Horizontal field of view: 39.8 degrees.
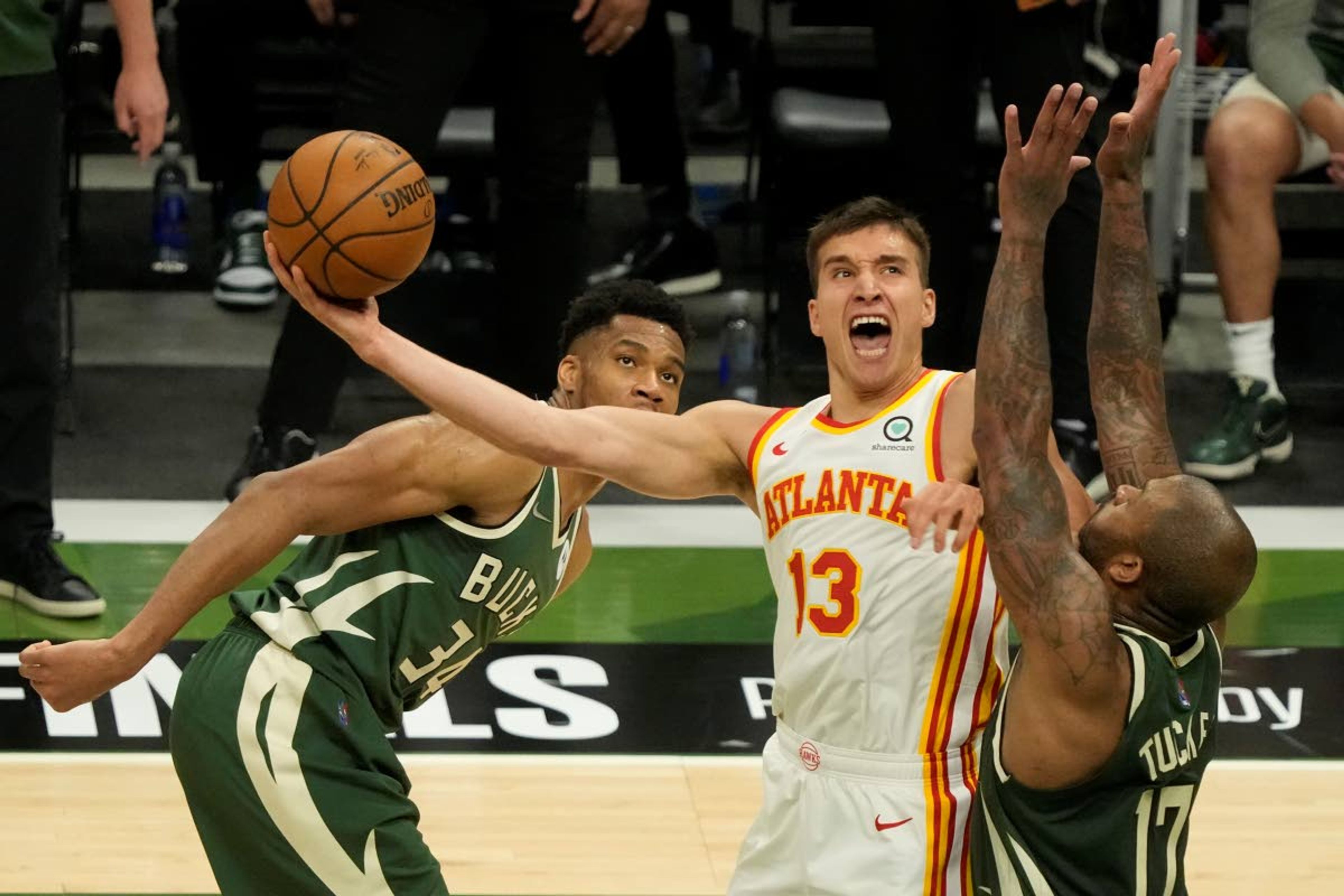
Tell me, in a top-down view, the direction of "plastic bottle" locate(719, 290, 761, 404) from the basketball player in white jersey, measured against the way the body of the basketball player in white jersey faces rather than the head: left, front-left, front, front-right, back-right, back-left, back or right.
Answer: back-right

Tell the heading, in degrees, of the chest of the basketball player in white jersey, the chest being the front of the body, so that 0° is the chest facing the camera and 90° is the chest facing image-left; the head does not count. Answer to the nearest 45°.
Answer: approximately 45°

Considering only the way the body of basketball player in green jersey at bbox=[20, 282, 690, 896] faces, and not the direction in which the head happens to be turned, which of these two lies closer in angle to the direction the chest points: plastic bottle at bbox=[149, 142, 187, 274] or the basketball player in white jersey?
the basketball player in white jersey

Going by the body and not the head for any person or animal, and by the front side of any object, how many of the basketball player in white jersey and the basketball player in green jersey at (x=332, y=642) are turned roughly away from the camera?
0

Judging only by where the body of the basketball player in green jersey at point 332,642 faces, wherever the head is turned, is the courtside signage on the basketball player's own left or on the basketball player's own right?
on the basketball player's own left

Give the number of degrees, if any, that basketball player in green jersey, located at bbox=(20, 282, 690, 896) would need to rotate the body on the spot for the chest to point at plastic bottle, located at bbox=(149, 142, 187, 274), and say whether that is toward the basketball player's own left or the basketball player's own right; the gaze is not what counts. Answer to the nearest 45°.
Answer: approximately 135° to the basketball player's own left

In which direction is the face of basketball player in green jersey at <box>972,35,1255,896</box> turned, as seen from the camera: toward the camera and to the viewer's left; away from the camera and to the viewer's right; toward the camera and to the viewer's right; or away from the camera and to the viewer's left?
away from the camera and to the viewer's left

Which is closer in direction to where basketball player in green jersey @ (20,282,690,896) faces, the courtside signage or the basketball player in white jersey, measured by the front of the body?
the basketball player in white jersey

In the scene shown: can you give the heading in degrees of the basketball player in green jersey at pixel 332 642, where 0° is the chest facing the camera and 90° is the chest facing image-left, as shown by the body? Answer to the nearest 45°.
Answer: approximately 315°

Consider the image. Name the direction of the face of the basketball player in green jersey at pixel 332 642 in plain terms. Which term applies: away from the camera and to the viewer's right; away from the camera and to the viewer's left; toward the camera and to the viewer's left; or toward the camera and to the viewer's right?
toward the camera and to the viewer's right
